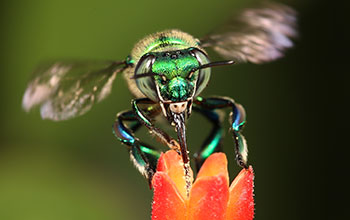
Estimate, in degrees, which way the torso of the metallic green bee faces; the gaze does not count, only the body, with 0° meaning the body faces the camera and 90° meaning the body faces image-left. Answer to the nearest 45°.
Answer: approximately 0°
